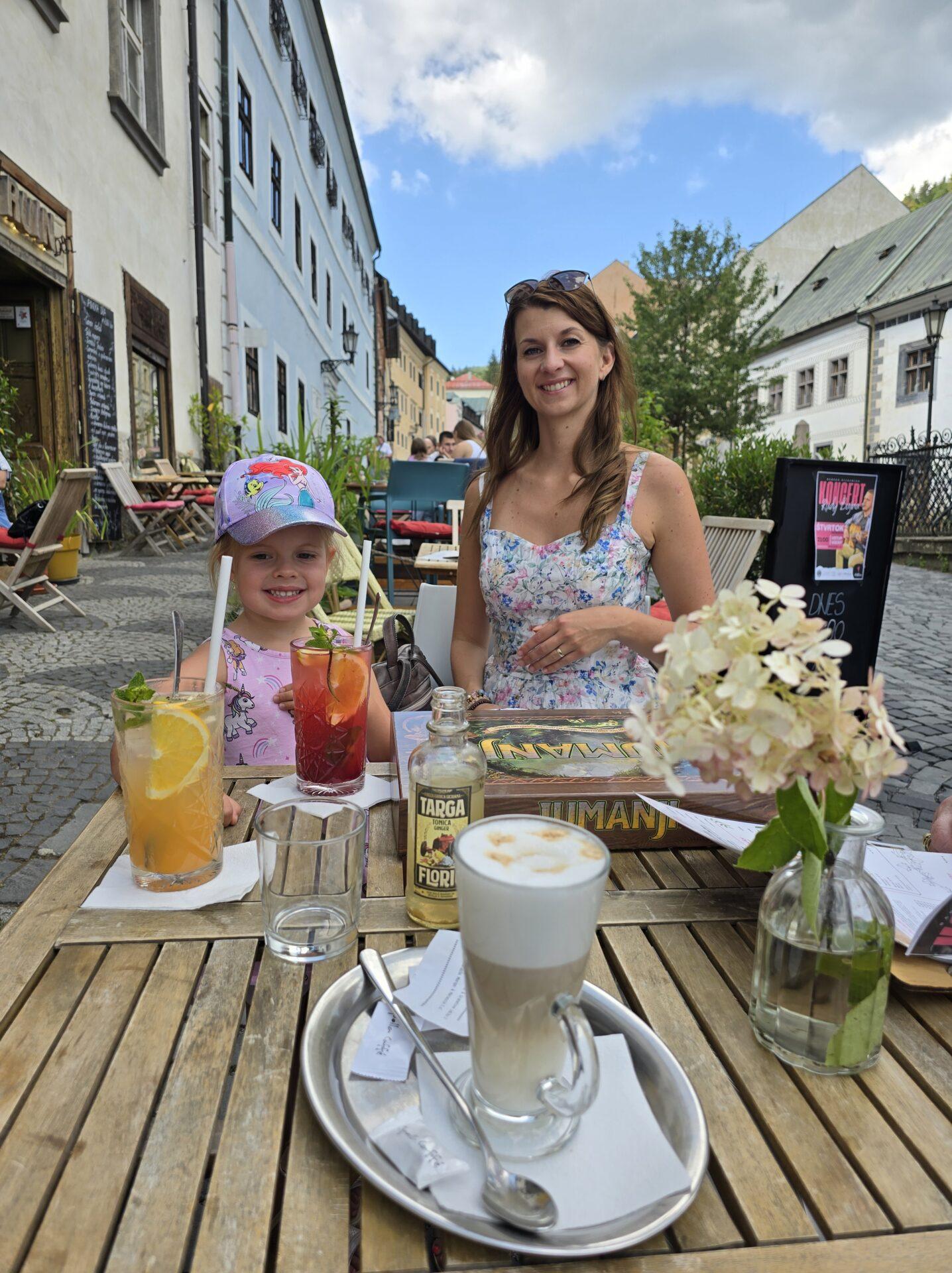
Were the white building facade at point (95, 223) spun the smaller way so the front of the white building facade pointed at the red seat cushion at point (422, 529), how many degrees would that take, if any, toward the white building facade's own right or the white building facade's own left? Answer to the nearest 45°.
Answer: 0° — it already faces it

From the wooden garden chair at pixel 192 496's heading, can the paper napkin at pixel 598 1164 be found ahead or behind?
ahead

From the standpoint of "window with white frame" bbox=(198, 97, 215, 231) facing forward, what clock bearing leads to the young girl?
The young girl is roughly at 3 o'clock from the window with white frame.

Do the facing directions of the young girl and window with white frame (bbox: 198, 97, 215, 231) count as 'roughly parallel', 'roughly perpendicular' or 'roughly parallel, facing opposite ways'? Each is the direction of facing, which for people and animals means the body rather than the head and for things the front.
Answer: roughly perpendicular

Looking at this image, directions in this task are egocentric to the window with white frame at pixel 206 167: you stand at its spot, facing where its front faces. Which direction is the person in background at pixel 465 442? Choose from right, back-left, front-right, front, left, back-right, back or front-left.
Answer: front-right

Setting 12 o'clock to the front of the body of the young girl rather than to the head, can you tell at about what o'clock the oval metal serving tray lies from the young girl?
The oval metal serving tray is roughly at 12 o'clock from the young girl.

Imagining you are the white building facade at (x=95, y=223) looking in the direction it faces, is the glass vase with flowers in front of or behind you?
in front
